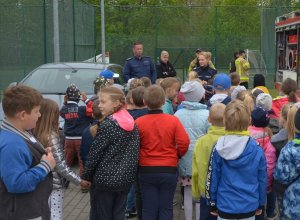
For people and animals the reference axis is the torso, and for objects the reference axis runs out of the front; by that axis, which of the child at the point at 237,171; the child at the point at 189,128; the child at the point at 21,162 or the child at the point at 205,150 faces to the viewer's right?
the child at the point at 21,162

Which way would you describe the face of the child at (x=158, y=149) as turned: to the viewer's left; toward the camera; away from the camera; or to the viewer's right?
away from the camera

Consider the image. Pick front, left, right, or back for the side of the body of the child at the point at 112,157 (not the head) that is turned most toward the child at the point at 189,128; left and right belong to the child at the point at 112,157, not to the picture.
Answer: right

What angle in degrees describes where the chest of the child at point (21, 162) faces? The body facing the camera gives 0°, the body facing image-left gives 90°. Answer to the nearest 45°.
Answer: approximately 270°

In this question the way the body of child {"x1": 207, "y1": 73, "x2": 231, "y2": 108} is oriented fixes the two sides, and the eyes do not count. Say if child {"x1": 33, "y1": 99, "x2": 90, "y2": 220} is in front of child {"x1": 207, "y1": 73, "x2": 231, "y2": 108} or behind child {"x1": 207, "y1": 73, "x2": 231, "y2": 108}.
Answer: behind

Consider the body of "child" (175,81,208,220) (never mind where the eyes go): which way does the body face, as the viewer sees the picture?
away from the camera

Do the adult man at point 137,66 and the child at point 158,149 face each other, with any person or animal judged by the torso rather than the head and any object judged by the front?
yes

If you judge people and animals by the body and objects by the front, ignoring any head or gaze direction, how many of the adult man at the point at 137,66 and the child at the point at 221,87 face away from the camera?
1

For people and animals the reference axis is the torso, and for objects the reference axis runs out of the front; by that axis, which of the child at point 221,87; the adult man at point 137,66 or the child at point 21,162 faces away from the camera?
the child at point 221,87

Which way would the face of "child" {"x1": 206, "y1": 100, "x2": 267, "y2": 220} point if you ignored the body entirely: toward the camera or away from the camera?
away from the camera

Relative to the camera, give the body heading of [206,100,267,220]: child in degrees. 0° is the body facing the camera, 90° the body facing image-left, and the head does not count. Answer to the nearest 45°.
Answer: approximately 180°

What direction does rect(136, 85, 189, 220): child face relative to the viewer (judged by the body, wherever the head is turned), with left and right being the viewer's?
facing away from the viewer
